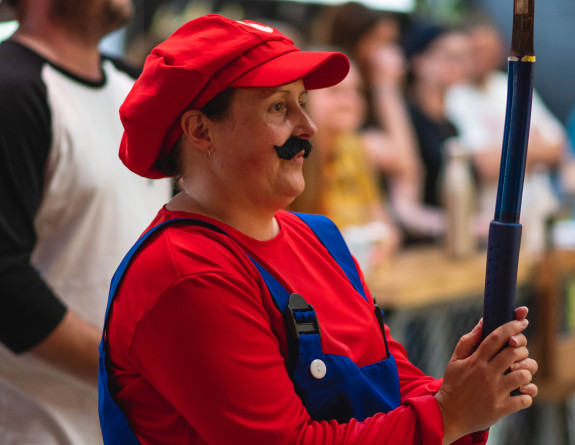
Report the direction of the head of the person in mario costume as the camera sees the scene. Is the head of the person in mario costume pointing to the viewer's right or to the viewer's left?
to the viewer's right

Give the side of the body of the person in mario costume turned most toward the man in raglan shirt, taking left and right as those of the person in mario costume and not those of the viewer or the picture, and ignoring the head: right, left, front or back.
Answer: back

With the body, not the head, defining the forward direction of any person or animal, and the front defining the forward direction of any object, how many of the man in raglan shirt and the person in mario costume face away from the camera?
0

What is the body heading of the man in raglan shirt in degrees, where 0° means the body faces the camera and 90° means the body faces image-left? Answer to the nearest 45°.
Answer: approximately 315°

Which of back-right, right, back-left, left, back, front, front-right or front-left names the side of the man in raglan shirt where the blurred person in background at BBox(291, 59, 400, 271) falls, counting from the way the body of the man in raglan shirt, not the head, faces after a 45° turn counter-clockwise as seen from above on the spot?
front-left

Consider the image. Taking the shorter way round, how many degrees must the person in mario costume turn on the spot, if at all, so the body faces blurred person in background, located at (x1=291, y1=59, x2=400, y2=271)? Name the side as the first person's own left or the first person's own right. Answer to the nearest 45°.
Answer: approximately 135° to the first person's own left

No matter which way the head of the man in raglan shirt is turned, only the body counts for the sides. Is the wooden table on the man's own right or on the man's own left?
on the man's own left

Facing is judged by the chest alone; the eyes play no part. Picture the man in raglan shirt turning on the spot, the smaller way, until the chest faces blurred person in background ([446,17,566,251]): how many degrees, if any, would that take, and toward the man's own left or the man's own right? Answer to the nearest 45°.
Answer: approximately 90° to the man's own left

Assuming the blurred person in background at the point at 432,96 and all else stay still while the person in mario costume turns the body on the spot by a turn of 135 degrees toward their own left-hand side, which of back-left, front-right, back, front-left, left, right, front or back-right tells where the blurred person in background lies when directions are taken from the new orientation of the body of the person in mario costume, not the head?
front
